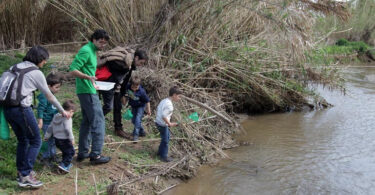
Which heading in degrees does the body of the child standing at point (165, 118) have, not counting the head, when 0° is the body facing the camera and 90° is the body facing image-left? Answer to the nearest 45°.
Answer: approximately 270°

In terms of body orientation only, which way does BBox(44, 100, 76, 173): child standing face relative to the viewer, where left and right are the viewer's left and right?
facing away from the viewer and to the right of the viewer

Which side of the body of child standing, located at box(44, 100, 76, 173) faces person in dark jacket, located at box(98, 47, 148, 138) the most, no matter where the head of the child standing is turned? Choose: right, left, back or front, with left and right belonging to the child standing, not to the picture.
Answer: front

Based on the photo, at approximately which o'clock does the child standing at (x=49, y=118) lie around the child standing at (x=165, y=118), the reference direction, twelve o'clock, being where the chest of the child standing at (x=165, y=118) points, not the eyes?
the child standing at (x=49, y=118) is roughly at 5 o'clock from the child standing at (x=165, y=118).

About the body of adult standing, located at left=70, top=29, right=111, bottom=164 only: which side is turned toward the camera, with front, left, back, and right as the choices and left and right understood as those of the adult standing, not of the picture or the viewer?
right

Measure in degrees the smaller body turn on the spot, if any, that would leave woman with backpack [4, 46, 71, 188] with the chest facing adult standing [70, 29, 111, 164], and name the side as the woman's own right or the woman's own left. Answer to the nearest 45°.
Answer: approximately 45° to the woman's own left

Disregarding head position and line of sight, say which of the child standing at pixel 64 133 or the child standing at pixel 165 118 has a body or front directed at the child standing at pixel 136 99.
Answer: the child standing at pixel 64 133

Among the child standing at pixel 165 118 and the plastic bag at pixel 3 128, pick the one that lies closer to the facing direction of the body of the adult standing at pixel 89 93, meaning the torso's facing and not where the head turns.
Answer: the child standing

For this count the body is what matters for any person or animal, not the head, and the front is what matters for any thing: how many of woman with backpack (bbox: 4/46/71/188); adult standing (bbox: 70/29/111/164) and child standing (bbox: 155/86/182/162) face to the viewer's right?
3

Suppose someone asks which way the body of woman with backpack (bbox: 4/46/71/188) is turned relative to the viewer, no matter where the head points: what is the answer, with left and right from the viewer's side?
facing to the right of the viewer

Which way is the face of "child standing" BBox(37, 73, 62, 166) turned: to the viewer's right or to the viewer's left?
to the viewer's right
